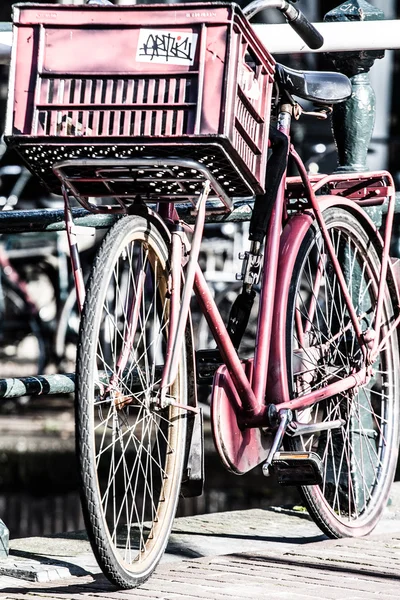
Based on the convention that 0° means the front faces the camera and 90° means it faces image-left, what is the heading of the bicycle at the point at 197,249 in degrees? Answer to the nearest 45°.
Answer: approximately 45°
